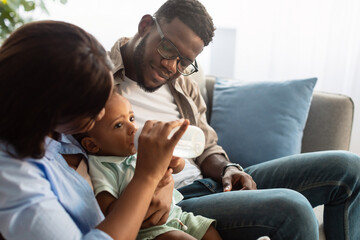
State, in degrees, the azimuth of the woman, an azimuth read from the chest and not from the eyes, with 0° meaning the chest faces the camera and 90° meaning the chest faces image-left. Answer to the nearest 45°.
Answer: approximately 270°

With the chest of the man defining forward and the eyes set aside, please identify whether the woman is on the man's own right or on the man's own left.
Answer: on the man's own right

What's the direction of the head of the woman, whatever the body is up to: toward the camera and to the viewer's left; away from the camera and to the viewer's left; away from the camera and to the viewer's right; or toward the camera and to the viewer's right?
away from the camera and to the viewer's right

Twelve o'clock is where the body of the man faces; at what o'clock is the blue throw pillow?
The blue throw pillow is roughly at 8 o'clock from the man.

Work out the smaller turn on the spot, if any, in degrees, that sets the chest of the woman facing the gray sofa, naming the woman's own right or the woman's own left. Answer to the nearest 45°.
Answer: approximately 45° to the woman's own left
